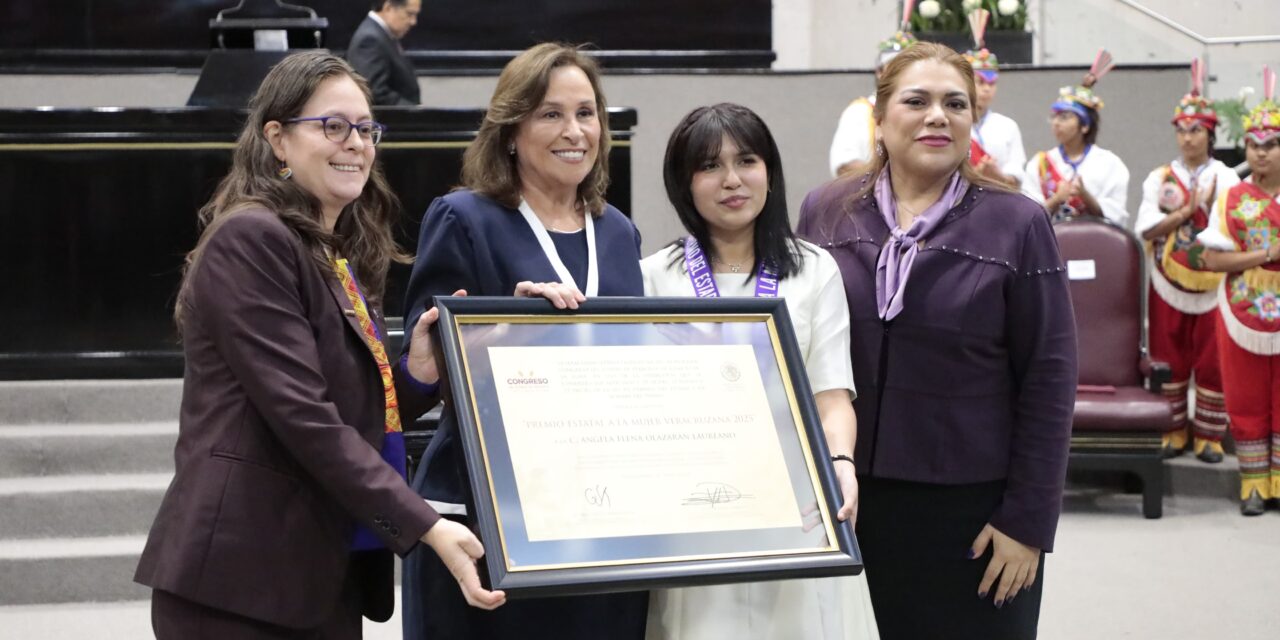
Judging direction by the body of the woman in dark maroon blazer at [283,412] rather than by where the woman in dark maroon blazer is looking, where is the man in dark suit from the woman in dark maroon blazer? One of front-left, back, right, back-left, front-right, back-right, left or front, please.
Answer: back-left

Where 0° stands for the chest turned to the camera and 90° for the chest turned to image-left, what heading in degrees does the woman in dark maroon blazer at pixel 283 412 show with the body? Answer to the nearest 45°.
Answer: approximately 315°

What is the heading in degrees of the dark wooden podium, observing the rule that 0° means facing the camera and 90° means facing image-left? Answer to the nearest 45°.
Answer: approximately 0°

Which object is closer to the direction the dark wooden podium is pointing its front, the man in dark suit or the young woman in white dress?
the young woman in white dress

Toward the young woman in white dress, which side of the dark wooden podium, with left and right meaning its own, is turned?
front

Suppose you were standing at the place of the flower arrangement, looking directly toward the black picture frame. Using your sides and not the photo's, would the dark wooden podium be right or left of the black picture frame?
right

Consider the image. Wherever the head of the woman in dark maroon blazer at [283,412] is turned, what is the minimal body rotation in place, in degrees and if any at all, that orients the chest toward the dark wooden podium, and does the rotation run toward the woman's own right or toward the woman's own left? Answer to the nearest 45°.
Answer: approximately 135° to the woman's own left

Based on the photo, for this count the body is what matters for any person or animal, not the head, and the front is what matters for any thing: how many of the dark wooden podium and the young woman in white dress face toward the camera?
2

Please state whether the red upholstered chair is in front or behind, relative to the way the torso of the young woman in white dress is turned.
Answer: behind

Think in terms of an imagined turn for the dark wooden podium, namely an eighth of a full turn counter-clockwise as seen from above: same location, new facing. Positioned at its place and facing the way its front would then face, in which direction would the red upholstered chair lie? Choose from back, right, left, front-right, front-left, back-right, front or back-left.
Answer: front-left
